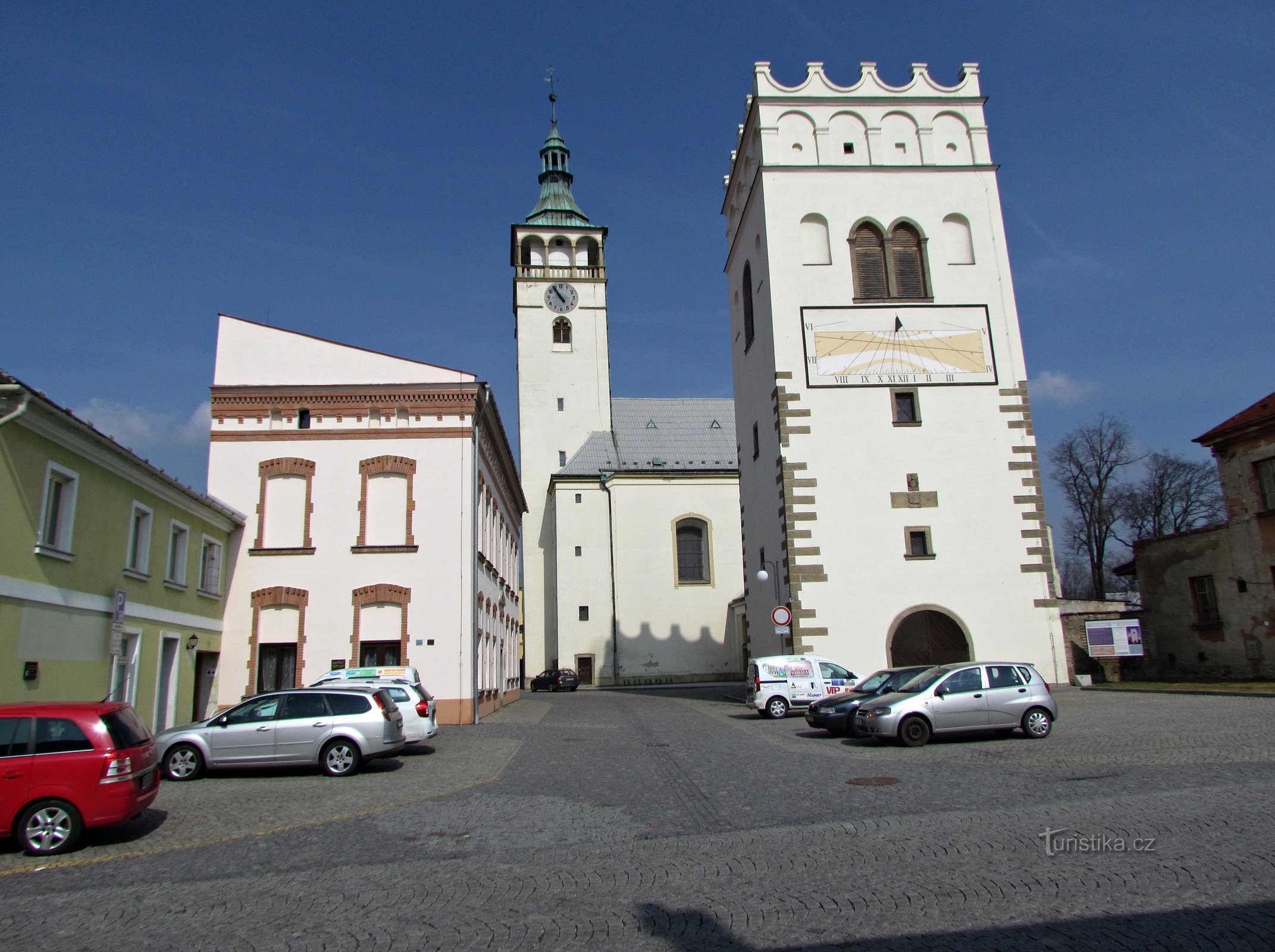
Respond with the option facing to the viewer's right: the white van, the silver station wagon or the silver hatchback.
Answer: the white van

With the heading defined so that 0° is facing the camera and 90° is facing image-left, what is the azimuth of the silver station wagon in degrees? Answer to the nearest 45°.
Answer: approximately 90°

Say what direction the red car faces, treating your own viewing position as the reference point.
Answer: facing to the left of the viewer

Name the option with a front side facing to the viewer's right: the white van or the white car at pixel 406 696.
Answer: the white van

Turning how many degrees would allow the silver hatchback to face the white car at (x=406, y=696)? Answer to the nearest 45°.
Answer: approximately 45° to its right

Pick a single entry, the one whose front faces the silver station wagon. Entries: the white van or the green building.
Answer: the green building

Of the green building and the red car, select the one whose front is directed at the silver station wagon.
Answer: the green building

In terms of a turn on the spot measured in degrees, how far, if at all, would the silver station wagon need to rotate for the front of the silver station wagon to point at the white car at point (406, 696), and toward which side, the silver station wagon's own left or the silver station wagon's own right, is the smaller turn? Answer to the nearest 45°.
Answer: approximately 135° to the silver station wagon's own right

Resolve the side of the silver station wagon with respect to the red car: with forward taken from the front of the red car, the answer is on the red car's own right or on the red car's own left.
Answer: on the red car's own right

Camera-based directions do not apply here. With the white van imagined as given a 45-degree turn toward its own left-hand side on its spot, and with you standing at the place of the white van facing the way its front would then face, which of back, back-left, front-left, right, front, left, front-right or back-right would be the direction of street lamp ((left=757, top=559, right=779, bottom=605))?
front-left

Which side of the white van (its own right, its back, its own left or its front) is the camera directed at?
right

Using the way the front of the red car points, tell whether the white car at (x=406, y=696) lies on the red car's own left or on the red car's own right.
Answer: on the red car's own right

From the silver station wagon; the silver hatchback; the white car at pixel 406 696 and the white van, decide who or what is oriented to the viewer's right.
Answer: the white van
